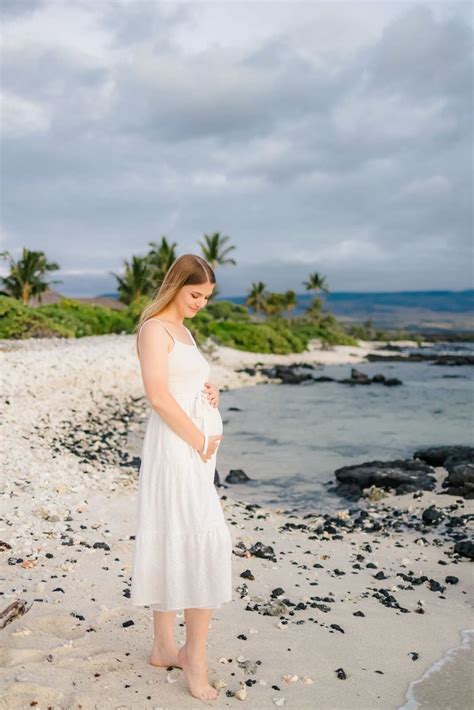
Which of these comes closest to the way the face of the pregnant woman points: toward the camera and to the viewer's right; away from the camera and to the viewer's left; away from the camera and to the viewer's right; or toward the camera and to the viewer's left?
toward the camera and to the viewer's right

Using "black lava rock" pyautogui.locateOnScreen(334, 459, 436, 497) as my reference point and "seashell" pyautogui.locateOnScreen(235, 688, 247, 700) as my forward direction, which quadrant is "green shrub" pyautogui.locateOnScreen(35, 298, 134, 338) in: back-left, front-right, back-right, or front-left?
back-right

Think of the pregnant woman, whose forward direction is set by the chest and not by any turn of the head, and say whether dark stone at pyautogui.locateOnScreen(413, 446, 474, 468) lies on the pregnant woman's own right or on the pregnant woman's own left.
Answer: on the pregnant woman's own left

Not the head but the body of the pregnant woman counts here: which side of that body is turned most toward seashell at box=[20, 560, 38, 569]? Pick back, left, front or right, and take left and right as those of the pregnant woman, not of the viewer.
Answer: back

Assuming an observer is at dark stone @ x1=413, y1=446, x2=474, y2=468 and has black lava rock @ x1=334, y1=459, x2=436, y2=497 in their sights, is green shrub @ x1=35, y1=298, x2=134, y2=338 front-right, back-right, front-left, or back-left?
back-right

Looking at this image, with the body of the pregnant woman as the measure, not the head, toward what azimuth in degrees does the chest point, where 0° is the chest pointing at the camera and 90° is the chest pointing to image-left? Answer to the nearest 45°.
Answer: approximately 315°
